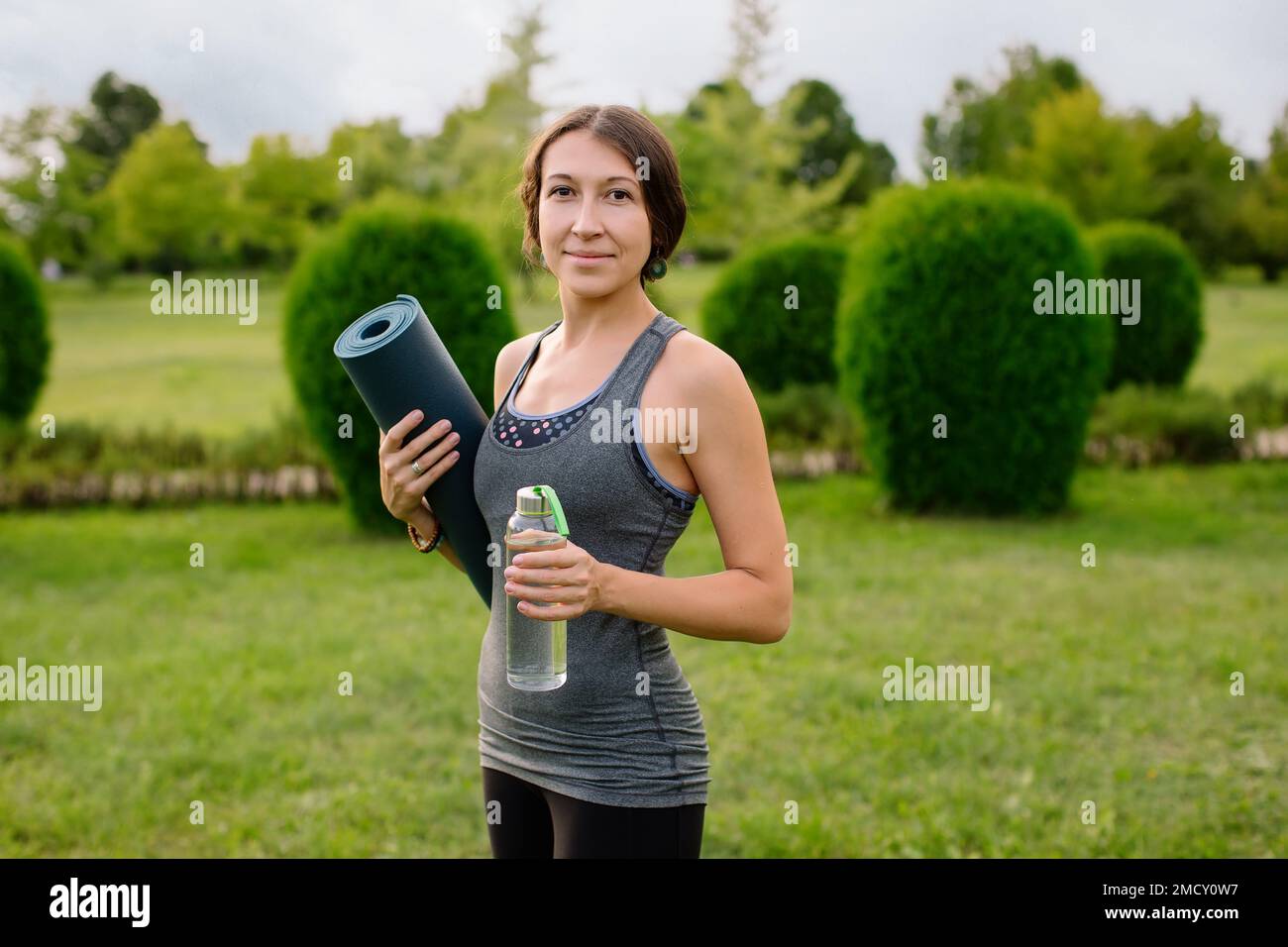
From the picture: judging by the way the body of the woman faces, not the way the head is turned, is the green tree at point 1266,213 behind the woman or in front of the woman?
behind

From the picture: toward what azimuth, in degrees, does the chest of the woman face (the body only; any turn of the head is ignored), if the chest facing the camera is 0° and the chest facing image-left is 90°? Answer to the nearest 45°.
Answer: approximately 45°

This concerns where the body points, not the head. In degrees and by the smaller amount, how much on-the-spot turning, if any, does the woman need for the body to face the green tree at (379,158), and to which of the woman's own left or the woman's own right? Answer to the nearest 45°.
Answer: approximately 135° to the woman's own right

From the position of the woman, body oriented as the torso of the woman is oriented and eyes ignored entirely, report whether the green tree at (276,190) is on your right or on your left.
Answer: on your right

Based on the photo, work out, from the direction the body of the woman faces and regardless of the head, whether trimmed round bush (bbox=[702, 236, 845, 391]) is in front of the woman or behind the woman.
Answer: behind

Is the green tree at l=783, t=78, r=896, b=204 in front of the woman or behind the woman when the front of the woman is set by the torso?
behind

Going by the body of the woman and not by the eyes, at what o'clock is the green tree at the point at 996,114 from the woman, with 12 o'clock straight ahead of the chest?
The green tree is roughly at 5 o'clock from the woman.

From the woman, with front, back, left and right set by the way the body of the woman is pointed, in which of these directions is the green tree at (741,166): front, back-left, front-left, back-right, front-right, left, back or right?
back-right
